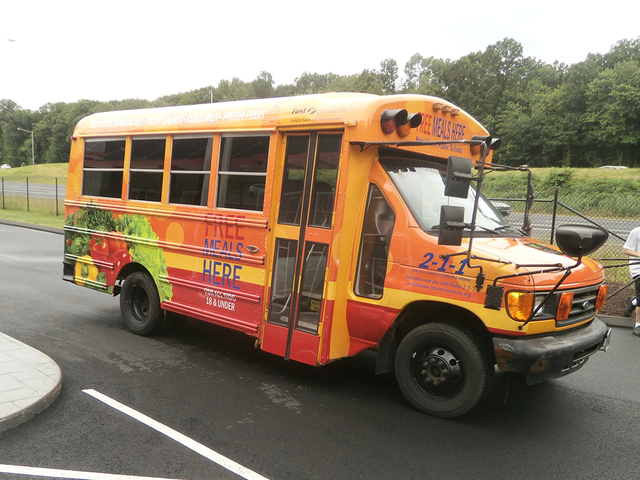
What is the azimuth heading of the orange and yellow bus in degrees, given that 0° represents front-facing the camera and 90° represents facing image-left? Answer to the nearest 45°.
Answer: approximately 315°

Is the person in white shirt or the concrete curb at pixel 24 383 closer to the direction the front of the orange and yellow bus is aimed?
the person in white shirt

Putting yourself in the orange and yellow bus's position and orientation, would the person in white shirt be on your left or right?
on your left

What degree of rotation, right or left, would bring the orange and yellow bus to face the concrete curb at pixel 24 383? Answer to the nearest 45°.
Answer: approximately 135° to its right
